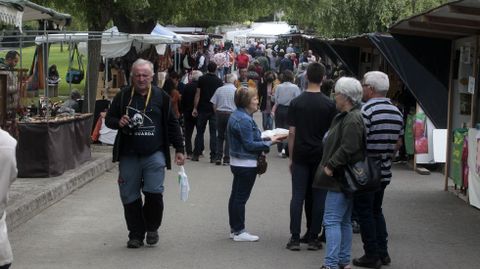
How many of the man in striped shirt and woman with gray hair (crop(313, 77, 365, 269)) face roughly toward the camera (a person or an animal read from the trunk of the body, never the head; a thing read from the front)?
0

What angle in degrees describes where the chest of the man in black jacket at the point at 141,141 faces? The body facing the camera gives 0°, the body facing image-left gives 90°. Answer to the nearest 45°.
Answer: approximately 0°

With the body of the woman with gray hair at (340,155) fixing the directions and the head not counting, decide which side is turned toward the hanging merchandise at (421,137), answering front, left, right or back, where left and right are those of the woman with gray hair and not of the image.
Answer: right

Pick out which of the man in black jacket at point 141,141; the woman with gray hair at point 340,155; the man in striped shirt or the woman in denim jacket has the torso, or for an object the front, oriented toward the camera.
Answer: the man in black jacket

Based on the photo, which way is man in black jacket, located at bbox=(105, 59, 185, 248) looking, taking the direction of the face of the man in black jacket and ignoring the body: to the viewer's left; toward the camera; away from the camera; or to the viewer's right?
toward the camera

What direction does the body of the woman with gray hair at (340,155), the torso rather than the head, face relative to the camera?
to the viewer's left

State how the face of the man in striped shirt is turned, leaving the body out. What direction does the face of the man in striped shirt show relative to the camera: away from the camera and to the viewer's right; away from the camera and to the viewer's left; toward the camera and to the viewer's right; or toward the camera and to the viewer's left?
away from the camera and to the viewer's left

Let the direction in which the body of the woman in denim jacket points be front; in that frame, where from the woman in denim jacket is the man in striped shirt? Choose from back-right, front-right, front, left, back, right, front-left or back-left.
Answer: front-right

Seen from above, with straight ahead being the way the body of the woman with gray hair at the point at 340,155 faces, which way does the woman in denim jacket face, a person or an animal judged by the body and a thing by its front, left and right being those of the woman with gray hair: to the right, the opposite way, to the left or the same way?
the opposite way

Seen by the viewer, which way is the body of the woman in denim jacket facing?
to the viewer's right

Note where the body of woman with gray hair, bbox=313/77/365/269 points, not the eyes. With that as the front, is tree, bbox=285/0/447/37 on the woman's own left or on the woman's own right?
on the woman's own right

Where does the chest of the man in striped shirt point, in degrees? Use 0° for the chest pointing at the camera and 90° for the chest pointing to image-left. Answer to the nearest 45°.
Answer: approximately 135°

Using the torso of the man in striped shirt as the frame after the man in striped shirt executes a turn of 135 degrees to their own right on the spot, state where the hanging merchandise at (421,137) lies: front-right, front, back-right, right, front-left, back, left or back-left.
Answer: left

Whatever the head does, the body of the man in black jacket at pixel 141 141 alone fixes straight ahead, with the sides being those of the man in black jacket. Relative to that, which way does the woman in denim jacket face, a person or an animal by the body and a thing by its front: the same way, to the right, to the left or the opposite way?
to the left
